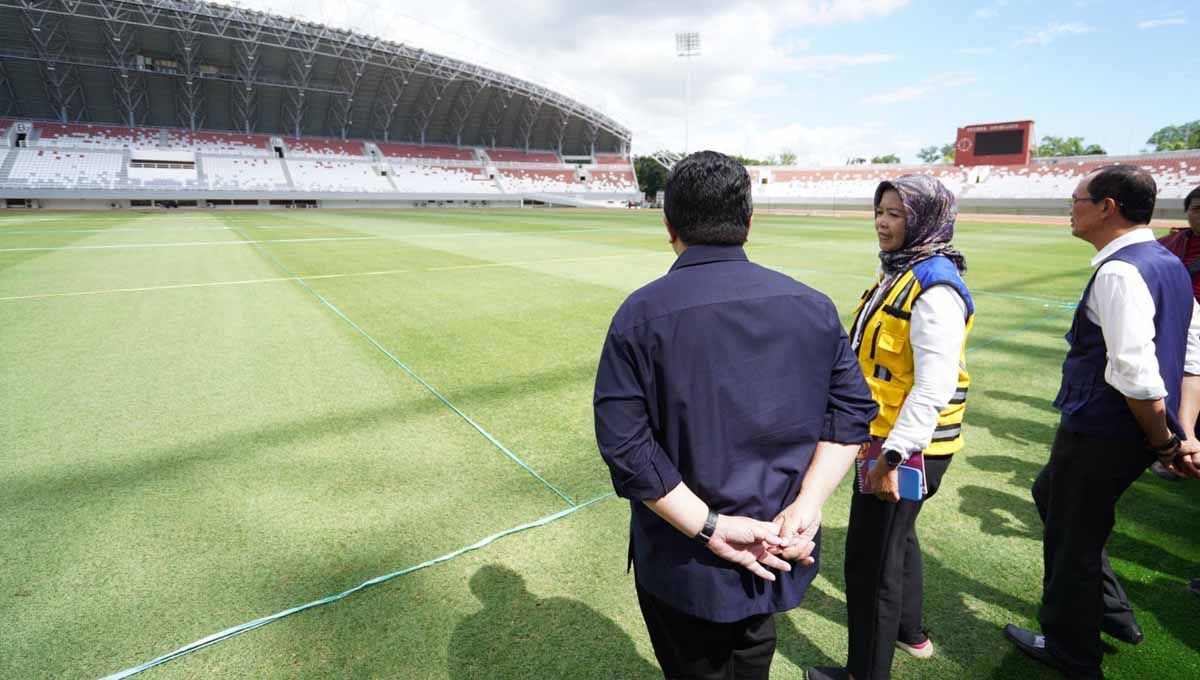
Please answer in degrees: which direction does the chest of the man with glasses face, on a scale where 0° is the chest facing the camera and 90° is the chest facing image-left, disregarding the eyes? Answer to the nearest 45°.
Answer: approximately 90°

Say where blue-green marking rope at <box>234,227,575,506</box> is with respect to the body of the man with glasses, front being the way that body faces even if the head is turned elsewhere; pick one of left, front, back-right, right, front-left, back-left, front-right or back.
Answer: front

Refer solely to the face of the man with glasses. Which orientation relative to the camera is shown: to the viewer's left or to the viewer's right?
to the viewer's left

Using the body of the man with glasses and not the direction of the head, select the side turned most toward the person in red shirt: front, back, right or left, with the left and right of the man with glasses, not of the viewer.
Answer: right

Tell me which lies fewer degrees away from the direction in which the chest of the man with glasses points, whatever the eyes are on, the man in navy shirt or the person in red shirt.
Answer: the man in navy shirt

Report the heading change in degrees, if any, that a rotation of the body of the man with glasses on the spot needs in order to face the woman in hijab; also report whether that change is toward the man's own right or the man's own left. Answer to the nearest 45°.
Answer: approximately 45° to the man's own left

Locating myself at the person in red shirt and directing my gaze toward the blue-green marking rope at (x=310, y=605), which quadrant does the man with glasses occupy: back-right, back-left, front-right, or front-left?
front-left

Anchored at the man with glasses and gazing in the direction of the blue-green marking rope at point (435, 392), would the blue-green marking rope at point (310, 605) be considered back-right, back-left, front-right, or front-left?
front-left

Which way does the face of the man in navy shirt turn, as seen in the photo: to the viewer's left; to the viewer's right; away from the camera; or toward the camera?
away from the camera

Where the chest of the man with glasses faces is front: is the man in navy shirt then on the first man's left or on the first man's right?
on the first man's left

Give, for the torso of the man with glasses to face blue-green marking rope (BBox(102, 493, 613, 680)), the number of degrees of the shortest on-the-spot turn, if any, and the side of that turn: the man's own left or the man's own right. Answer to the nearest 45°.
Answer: approximately 45° to the man's own left
